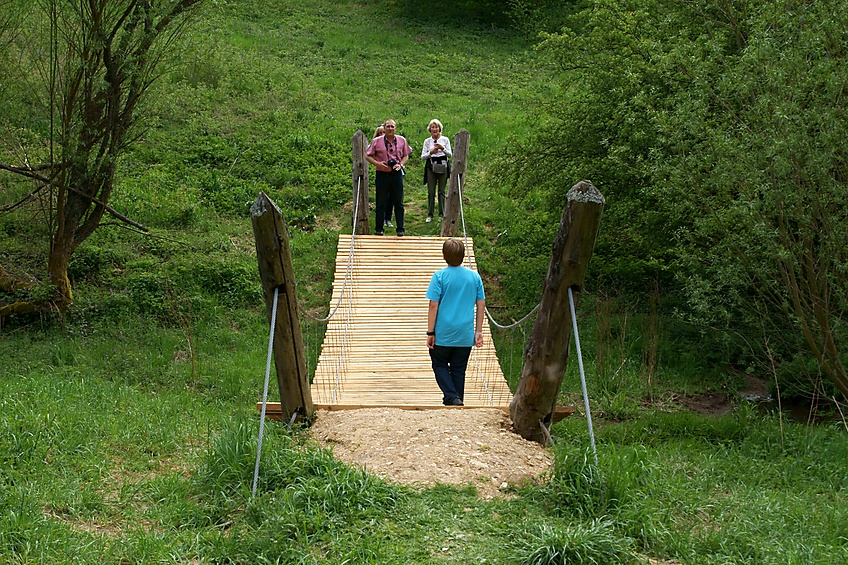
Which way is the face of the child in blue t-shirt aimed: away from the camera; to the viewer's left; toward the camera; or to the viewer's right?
away from the camera

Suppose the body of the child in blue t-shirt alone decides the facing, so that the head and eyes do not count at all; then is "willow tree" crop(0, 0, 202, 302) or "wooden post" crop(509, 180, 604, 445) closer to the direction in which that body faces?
the willow tree

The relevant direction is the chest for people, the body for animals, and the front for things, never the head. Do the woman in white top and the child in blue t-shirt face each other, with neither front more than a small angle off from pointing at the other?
yes

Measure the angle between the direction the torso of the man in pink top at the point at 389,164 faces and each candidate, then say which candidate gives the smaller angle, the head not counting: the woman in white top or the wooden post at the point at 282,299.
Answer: the wooden post

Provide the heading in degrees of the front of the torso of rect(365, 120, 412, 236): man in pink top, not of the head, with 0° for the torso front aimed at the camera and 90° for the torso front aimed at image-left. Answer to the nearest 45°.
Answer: approximately 0°

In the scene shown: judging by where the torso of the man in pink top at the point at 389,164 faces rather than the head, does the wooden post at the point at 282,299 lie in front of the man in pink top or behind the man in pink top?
in front

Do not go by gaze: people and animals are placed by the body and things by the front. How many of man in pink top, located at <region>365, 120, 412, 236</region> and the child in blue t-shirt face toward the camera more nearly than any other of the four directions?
1

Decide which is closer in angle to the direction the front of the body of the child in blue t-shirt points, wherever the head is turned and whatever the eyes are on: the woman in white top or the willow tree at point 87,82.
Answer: the woman in white top

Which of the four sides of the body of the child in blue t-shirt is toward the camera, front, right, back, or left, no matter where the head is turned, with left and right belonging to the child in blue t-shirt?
back

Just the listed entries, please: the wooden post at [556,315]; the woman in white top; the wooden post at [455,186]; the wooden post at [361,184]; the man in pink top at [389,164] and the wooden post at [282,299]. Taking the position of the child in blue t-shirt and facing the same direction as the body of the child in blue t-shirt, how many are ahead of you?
4

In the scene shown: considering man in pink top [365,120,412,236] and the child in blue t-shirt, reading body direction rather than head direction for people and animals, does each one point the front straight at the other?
yes

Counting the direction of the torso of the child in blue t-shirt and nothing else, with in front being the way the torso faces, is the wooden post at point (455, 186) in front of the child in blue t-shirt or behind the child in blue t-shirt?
in front

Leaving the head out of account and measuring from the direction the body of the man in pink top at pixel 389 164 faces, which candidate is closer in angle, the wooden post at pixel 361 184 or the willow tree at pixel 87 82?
the willow tree

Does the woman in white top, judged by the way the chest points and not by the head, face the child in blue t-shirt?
yes
